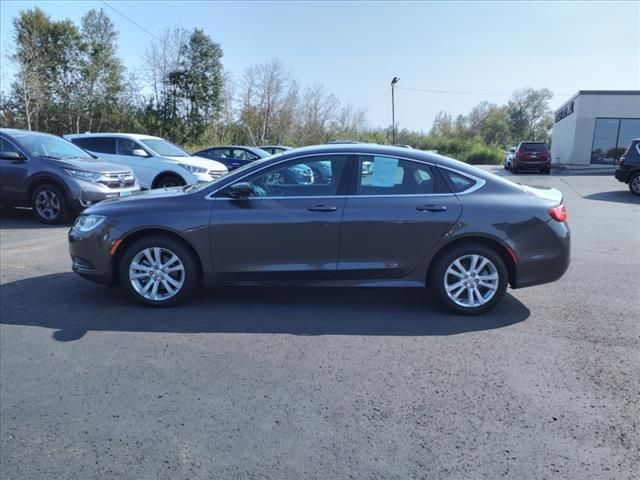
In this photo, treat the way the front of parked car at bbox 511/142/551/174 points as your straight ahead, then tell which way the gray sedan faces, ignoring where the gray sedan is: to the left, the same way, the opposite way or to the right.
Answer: to the left

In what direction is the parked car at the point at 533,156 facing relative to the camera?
away from the camera

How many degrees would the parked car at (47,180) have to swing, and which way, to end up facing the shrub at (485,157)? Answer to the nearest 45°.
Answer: approximately 90° to its left

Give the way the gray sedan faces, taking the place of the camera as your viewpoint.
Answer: facing to the left of the viewer

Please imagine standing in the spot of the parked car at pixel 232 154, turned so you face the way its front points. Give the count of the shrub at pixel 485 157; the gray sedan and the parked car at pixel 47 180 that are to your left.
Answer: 1

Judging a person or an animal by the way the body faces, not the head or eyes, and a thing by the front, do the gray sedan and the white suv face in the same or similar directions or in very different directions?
very different directions

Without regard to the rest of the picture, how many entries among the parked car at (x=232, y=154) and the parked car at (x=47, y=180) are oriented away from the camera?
0

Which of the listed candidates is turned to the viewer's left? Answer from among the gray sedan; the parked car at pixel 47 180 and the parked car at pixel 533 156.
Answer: the gray sedan

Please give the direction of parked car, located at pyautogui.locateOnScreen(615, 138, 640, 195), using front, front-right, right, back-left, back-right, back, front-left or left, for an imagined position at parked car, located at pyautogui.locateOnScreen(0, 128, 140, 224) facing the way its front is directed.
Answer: front-left

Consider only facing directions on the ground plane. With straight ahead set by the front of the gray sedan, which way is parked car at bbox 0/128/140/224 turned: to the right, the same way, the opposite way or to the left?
the opposite way

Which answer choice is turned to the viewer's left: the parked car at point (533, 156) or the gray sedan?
the gray sedan
